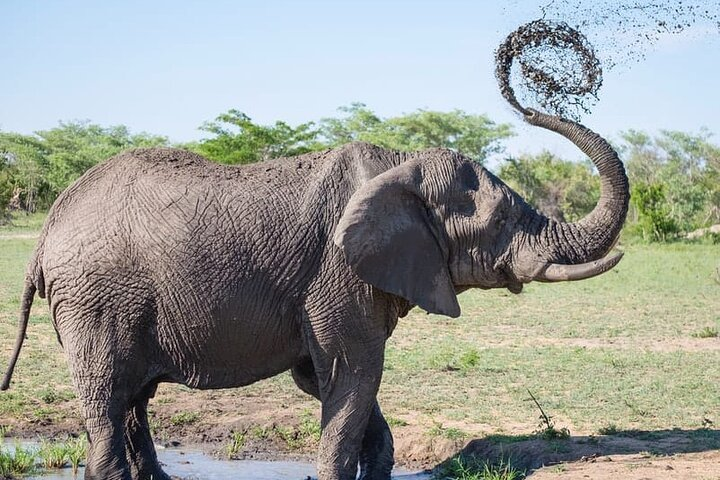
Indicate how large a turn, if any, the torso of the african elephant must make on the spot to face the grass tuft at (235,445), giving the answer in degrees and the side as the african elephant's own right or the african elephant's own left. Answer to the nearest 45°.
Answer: approximately 90° to the african elephant's own left

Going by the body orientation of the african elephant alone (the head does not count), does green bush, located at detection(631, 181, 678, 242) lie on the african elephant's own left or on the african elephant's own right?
on the african elephant's own left

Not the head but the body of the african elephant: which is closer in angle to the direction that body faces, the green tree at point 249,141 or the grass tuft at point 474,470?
the grass tuft

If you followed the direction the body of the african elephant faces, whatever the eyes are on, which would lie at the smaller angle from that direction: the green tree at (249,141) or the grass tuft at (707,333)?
the grass tuft

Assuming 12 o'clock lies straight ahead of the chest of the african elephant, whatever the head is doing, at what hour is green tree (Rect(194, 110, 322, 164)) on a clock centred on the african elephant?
The green tree is roughly at 9 o'clock from the african elephant.

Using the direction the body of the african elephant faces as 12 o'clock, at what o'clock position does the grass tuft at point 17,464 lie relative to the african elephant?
The grass tuft is roughly at 7 o'clock from the african elephant.

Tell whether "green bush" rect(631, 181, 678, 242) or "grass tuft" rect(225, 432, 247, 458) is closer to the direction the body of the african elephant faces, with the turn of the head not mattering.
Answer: the green bush

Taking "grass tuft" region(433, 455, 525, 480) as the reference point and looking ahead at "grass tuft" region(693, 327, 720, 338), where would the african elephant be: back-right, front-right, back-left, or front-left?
back-left

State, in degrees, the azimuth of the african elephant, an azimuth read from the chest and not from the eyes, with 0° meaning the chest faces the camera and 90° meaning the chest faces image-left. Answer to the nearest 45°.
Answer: approximately 270°
